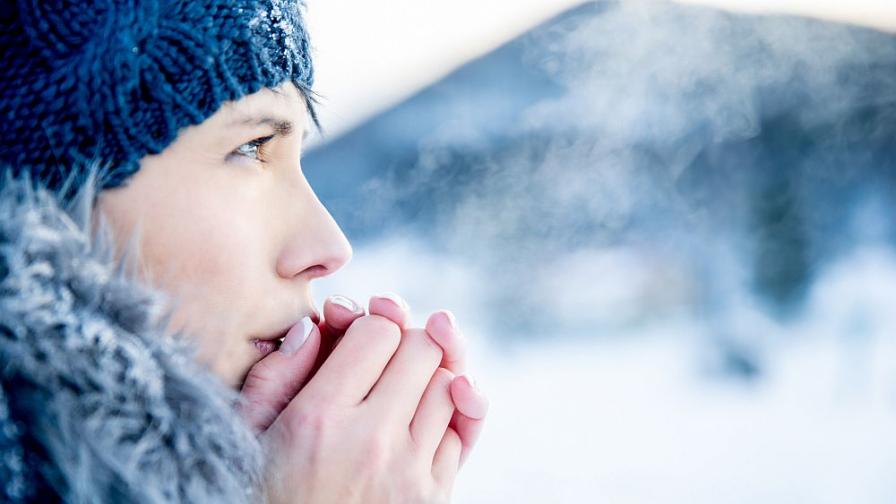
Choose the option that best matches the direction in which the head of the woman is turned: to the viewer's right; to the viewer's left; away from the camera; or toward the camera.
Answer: to the viewer's right

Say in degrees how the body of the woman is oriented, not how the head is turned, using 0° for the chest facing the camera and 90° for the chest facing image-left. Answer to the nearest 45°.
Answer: approximately 270°
